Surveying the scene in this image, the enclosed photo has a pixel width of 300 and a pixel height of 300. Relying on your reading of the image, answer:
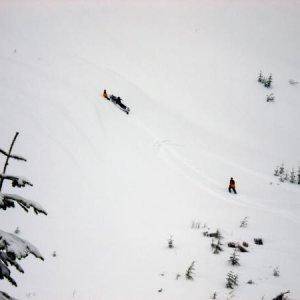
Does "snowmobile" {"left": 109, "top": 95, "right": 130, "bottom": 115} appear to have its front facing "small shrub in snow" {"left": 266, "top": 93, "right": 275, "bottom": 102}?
no

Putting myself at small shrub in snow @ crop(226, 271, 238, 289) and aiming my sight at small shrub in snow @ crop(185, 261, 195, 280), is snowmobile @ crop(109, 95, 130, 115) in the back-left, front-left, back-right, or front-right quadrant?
front-right

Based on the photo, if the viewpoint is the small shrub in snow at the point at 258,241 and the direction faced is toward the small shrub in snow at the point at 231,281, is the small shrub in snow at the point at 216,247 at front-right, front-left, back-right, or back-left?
front-right
